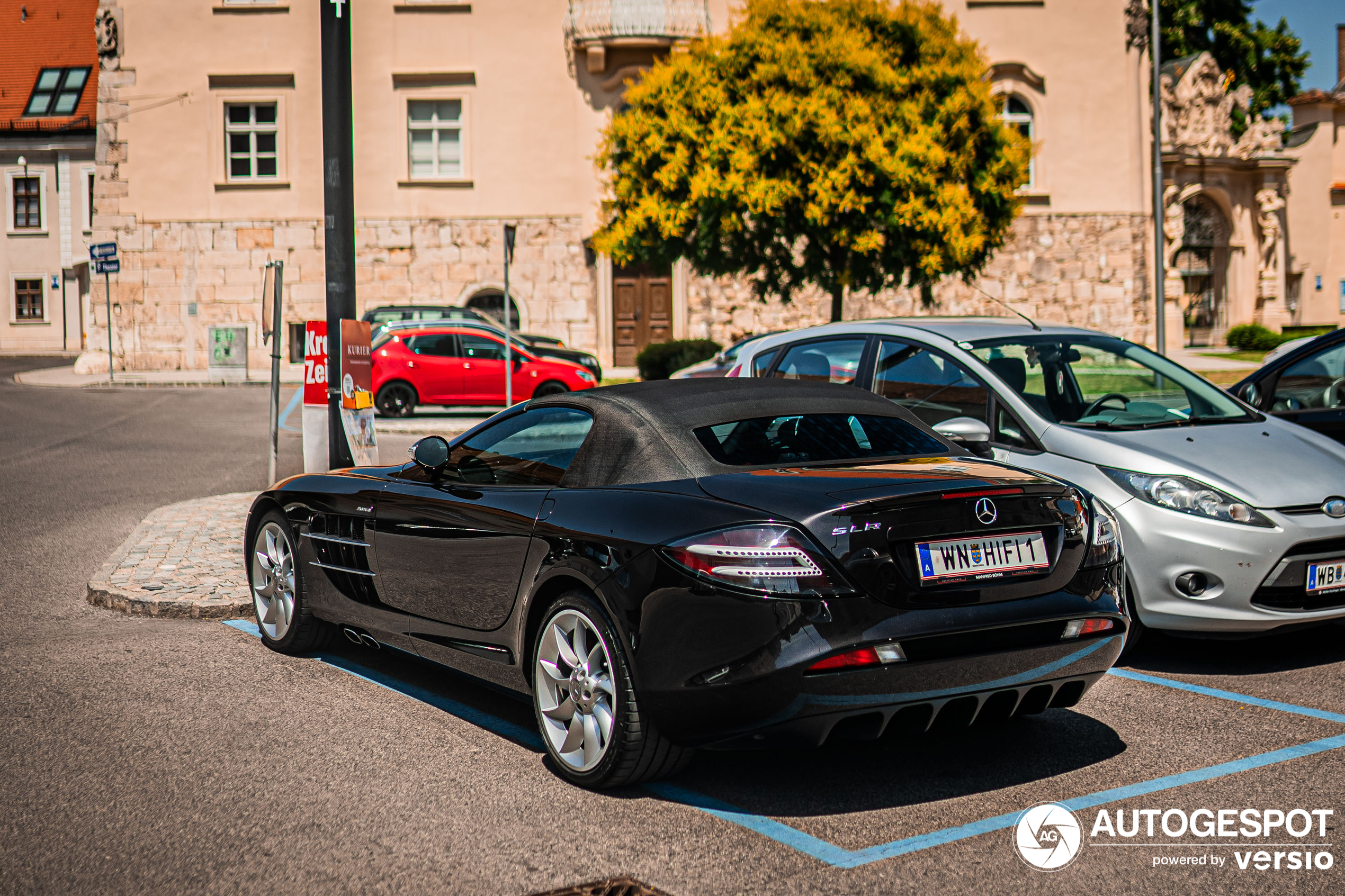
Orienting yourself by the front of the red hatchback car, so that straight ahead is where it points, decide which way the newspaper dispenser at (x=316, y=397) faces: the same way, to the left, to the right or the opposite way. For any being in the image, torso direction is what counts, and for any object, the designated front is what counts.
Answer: to the right

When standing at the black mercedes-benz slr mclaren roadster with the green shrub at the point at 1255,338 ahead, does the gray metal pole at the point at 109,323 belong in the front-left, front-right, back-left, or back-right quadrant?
front-left

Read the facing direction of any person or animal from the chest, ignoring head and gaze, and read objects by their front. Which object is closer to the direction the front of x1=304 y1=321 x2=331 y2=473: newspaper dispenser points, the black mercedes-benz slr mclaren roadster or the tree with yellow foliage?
the black mercedes-benz slr mclaren roadster

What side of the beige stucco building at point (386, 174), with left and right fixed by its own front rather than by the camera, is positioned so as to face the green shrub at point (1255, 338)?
left

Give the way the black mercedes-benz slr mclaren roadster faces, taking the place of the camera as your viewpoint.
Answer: facing away from the viewer and to the left of the viewer

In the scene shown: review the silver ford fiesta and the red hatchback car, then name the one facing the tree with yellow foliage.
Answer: the red hatchback car

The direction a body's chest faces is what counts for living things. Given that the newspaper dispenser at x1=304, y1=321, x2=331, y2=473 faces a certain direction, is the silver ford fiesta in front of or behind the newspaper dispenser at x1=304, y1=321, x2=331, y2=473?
in front

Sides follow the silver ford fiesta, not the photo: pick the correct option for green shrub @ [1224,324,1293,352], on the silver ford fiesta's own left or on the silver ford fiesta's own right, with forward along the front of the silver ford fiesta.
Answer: on the silver ford fiesta's own left

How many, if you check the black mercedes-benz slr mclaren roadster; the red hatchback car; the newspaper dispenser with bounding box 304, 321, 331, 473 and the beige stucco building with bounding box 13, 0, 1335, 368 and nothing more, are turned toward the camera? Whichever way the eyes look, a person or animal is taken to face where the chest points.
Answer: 2

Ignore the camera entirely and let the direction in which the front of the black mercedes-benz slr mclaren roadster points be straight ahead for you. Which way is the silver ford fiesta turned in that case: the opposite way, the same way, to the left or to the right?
the opposite way

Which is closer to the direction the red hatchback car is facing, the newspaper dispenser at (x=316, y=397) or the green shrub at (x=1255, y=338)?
the green shrub

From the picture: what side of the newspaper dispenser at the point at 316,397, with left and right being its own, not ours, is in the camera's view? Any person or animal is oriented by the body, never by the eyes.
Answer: front

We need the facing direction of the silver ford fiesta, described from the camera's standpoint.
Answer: facing the viewer and to the right of the viewer

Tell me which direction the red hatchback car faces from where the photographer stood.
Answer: facing to the right of the viewer
